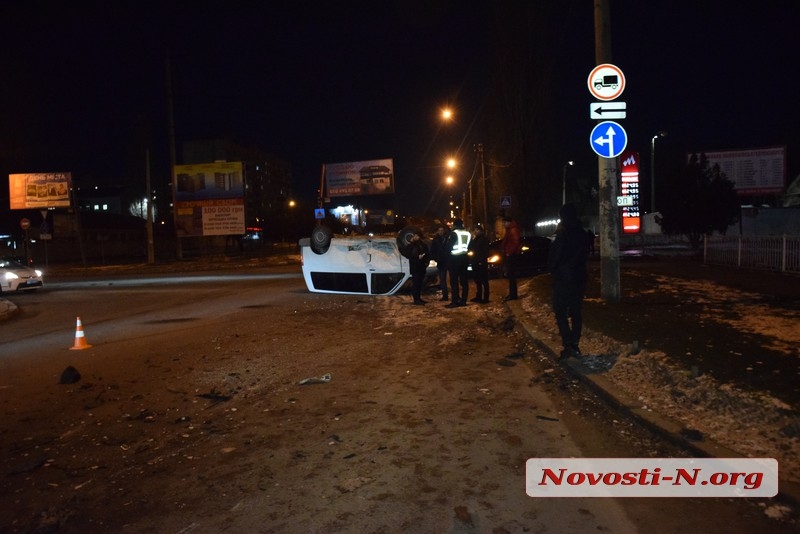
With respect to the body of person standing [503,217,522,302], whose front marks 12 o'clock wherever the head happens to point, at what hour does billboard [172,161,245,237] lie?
The billboard is roughly at 2 o'clock from the person standing.

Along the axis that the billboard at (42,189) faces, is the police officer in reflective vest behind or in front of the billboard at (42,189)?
in front

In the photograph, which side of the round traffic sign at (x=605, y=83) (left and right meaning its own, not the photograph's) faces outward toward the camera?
front

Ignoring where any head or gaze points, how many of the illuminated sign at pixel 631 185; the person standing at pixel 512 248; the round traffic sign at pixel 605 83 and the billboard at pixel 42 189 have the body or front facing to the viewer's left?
1

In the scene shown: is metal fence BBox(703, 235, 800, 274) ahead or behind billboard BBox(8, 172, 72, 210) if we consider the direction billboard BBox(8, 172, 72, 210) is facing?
ahead

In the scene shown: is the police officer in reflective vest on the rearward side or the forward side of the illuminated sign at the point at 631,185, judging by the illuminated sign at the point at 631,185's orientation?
on the forward side

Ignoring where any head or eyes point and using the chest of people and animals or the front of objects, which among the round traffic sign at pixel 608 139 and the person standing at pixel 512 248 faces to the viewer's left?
the person standing
